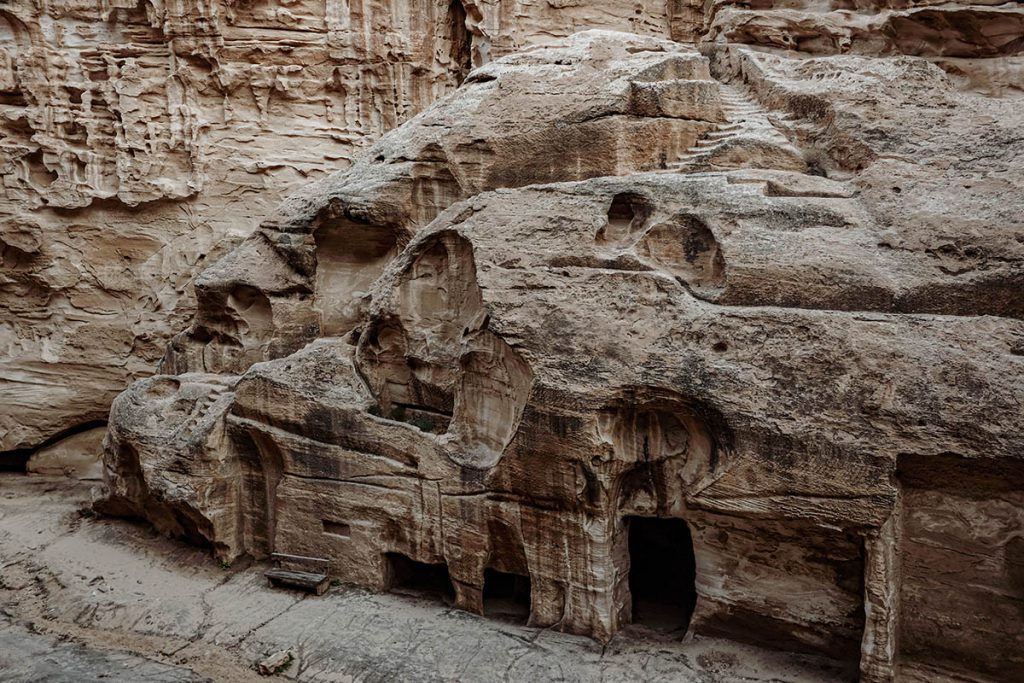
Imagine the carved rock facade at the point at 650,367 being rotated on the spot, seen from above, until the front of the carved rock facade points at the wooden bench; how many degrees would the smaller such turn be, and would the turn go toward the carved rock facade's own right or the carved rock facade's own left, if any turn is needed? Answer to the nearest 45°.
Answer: approximately 45° to the carved rock facade's own right

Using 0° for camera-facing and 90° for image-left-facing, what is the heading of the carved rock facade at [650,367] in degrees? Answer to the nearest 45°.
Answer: approximately 45°

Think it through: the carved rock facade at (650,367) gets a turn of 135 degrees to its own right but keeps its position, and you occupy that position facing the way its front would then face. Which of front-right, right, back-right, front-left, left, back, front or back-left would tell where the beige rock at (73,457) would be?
front-left
